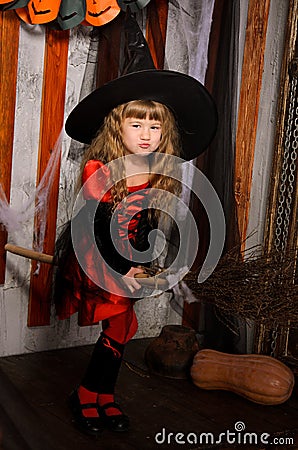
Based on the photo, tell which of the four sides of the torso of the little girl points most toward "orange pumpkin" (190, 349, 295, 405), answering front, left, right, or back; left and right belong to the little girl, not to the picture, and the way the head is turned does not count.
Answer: left

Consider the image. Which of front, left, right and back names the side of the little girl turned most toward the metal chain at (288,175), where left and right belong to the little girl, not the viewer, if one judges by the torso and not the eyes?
left

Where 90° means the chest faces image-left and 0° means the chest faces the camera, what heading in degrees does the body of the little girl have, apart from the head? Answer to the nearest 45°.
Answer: approximately 315°
